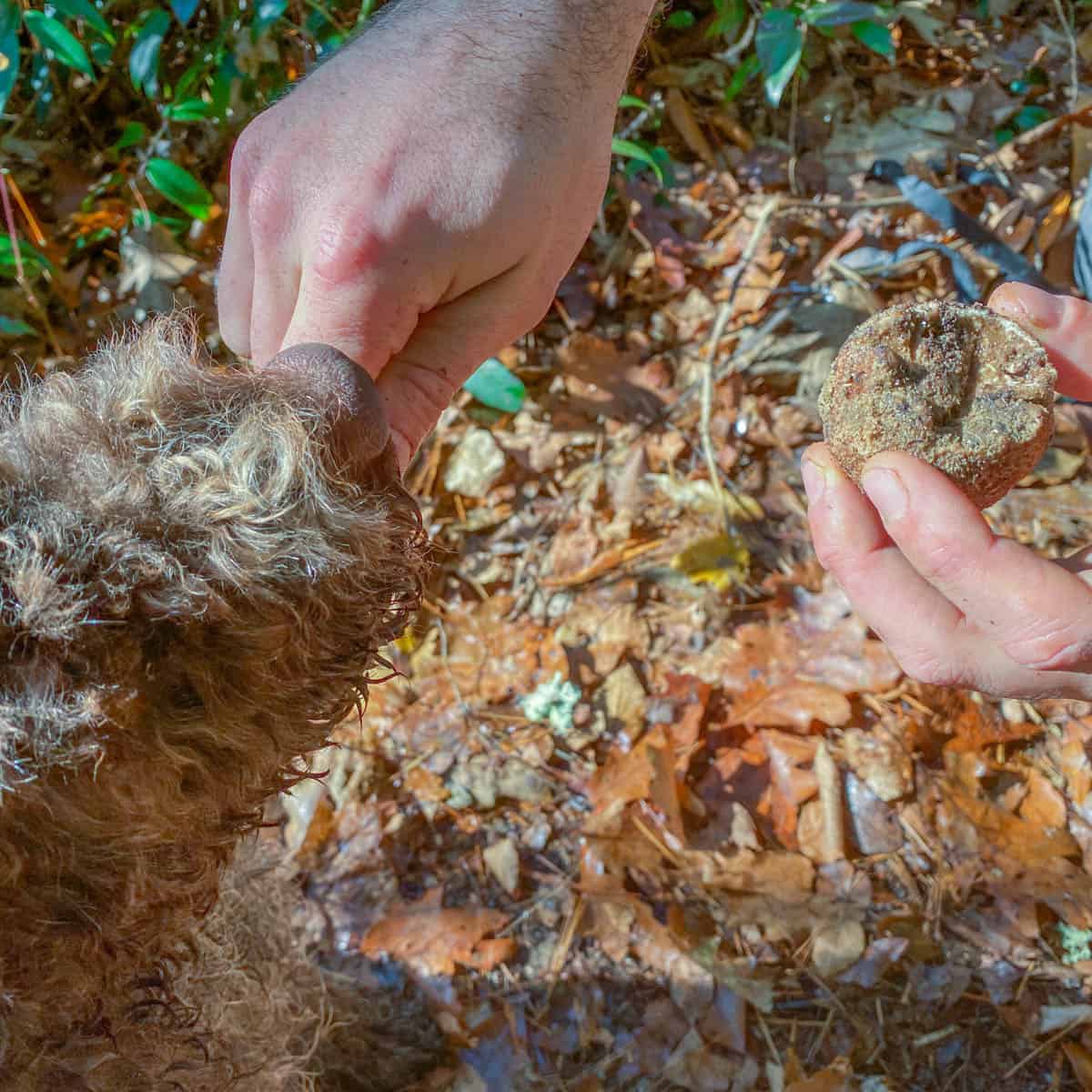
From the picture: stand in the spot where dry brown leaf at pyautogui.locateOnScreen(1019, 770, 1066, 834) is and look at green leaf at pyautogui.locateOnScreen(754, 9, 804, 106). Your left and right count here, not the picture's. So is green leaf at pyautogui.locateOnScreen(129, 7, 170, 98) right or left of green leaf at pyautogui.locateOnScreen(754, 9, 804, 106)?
left

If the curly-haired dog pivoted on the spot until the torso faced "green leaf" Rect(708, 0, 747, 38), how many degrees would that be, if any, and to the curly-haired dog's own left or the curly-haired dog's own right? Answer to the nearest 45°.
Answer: approximately 45° to the curly-haired dog's own left

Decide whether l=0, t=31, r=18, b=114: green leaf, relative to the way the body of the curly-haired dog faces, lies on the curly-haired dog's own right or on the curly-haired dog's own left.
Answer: on the curly-haired dog's own left

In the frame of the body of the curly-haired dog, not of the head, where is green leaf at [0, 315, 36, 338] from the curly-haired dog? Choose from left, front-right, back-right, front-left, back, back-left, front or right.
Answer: left
